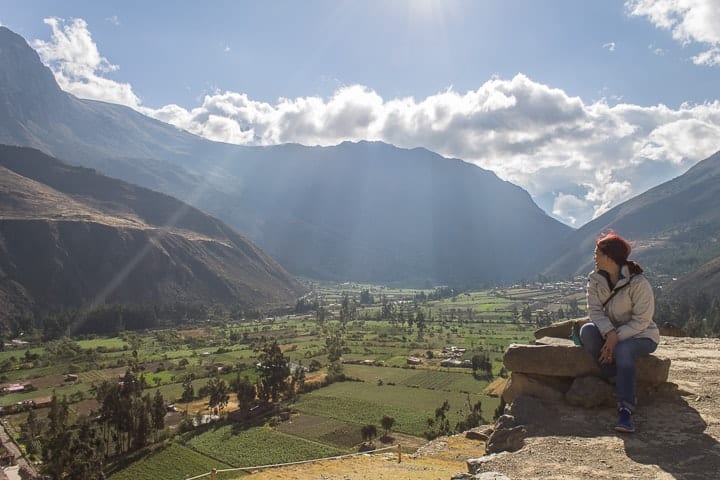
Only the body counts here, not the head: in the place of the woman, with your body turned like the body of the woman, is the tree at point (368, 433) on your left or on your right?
on your right

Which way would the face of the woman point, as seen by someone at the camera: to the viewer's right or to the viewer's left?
to the viewer's left

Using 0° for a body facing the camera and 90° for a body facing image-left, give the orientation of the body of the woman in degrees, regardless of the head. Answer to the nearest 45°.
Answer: approximately 45°
